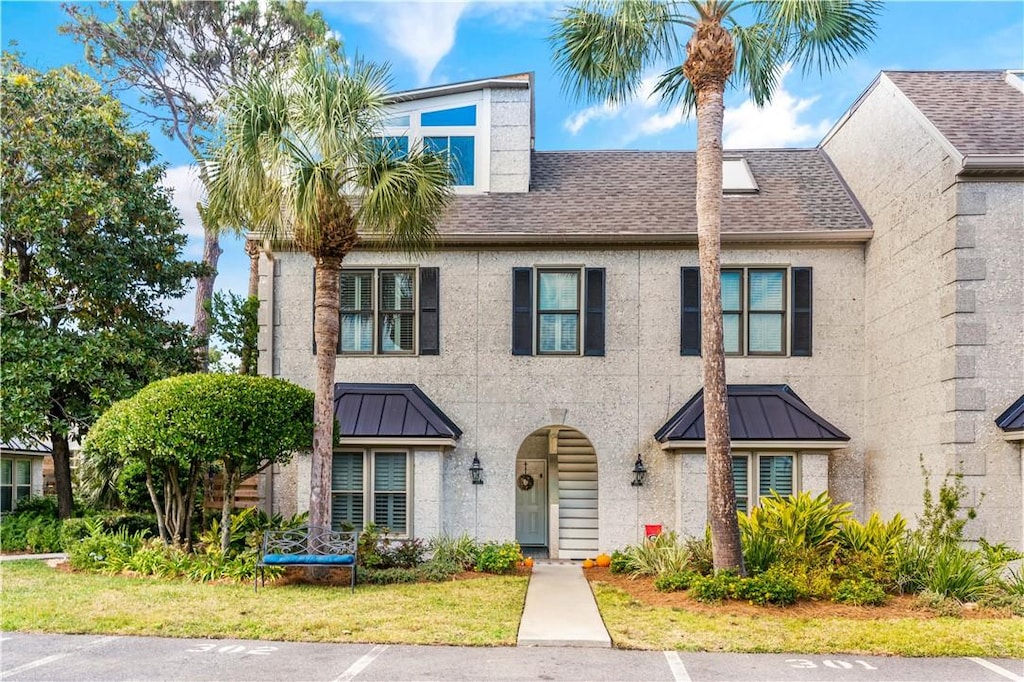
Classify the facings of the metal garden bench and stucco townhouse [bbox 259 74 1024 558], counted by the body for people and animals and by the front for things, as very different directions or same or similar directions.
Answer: same or similar directions

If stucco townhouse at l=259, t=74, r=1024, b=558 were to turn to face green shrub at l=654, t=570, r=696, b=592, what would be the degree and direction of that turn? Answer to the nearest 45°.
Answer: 0° — it already faces it

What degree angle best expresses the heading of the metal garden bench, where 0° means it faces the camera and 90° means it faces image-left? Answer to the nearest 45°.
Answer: approximately 0°

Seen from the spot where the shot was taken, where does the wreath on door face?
facing the viewer
